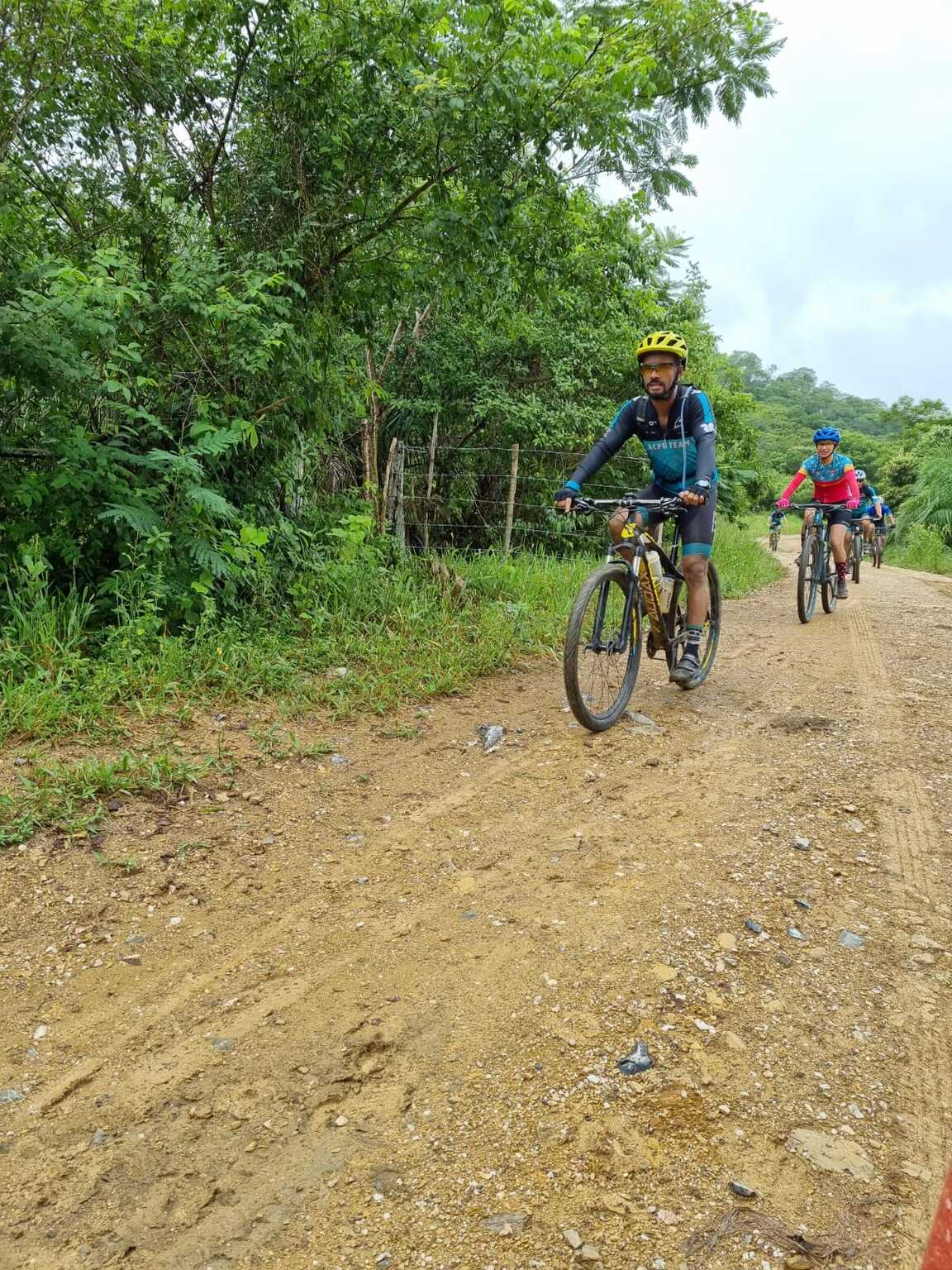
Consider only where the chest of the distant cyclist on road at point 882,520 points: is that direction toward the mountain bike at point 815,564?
yes

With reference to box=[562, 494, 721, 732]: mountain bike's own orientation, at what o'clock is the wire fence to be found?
The wire fence is roughly at 4 o'clock from the mountain bike.

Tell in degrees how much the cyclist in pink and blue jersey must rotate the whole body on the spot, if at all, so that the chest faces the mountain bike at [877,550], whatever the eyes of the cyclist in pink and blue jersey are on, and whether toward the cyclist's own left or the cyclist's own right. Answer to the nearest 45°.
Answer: approximately 180°

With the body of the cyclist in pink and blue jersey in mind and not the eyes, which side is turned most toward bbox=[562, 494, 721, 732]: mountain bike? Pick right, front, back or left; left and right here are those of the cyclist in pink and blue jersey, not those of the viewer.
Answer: front

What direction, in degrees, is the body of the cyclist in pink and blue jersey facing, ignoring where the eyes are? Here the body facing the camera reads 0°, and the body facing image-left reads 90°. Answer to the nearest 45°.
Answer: approximately 0°

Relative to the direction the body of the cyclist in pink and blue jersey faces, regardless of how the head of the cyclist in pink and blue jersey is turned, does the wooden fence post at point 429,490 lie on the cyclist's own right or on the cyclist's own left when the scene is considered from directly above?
on the cyclist's own right

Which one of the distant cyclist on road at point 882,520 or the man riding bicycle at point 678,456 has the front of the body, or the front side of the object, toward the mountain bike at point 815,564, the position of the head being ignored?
the distant cyclist on road

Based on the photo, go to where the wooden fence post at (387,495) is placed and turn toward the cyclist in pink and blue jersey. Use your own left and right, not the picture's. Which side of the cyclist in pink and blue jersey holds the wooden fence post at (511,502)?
left

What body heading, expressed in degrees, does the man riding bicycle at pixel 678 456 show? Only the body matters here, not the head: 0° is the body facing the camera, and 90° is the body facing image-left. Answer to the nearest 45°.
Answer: approximately 45°
